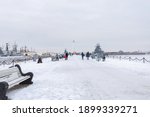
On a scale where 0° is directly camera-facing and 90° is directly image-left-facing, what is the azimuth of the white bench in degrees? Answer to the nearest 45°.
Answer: approximately 315°
